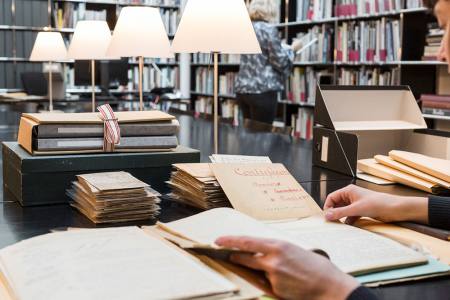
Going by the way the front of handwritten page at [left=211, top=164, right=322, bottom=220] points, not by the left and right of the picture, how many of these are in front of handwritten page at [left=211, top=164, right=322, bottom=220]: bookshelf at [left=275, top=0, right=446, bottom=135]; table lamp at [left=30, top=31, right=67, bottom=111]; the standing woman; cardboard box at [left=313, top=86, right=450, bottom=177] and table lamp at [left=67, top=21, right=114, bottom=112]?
0

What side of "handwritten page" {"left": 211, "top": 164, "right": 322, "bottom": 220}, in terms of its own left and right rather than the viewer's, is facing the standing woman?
back

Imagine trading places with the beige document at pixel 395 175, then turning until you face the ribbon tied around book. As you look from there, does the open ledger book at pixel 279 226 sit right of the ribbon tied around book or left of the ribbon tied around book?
left

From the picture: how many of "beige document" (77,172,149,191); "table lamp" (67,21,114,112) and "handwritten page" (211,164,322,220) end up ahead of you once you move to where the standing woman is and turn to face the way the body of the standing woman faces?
0

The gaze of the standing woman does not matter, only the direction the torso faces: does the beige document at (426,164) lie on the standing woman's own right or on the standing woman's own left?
on the standing woman's own right

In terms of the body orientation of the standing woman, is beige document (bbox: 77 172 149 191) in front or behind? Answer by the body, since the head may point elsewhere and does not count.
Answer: behind

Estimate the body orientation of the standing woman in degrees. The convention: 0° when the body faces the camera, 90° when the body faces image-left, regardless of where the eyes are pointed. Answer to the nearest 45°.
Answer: approximately 225°

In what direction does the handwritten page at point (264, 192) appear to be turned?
toward the camera

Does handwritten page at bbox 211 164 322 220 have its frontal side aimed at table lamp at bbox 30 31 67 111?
no

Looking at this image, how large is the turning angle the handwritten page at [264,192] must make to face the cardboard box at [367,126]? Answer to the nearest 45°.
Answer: approximately 180°

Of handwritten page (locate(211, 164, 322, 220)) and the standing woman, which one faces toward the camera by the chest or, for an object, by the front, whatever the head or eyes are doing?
the handwritten page

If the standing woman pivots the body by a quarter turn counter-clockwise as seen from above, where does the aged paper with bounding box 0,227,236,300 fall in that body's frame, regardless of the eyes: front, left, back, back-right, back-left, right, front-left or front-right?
back-left

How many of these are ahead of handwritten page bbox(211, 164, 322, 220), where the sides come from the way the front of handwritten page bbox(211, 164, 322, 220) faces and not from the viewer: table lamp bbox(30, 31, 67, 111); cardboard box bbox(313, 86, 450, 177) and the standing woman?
0

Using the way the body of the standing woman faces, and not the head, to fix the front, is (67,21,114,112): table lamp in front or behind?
behind

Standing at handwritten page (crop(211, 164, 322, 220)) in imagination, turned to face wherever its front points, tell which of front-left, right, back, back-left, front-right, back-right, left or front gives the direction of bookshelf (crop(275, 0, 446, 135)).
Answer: back

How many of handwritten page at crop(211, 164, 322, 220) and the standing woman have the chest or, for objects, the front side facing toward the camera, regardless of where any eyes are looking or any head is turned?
1
